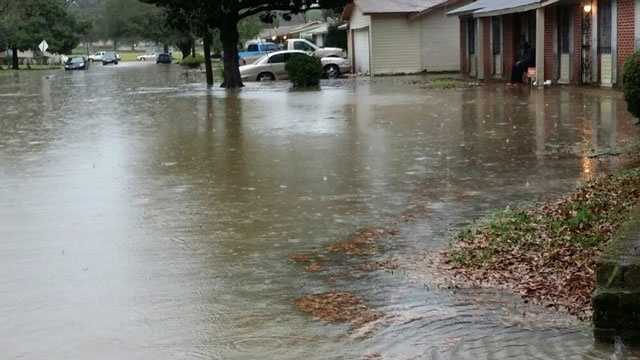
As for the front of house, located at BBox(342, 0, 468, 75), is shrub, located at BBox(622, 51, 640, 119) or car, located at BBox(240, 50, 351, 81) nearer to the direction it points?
the car

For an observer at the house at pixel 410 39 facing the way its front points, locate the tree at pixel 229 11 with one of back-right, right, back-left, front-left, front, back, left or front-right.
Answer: front-left

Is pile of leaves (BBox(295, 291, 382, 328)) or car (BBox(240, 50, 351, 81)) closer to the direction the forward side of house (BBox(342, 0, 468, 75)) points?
the car

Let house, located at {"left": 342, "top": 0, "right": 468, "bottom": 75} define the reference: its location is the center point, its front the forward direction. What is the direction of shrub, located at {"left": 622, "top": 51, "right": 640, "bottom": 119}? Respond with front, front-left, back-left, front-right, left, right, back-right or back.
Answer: left

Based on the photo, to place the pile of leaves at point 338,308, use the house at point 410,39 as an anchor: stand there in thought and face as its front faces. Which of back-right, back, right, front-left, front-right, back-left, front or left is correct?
left

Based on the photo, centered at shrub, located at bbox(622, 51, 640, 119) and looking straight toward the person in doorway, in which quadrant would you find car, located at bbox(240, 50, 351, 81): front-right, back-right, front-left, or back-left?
front-left

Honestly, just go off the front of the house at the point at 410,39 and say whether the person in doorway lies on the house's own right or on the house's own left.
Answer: on the house's own left

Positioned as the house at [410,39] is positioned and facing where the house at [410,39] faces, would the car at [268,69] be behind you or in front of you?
in front

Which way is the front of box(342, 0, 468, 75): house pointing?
to the viewer's left

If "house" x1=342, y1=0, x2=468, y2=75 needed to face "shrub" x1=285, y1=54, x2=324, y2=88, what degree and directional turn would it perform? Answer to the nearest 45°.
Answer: approximately 45° to its left

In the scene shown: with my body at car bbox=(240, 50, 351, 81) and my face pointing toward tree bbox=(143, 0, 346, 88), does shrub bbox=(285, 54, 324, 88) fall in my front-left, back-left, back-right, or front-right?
front-left
